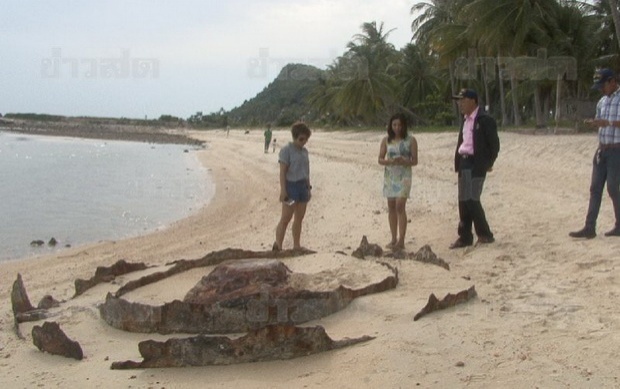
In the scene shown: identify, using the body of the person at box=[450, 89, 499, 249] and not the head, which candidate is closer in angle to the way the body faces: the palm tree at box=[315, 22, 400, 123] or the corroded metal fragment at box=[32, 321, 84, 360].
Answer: the corroded metal fragment

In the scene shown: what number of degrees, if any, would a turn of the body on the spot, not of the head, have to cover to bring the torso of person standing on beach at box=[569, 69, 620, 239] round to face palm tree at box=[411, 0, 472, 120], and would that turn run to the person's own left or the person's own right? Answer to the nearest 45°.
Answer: approximately 90° to the person's own right

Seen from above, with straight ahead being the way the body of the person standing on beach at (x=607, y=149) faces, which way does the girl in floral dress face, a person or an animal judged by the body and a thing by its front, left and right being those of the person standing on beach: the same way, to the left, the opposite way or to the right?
to the left

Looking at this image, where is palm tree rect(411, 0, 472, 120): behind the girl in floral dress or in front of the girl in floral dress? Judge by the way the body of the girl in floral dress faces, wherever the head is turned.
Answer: behind

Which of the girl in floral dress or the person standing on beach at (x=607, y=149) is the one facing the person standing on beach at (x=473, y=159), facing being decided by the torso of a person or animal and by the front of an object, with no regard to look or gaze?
the person standing on beach at (x=607, y=149)

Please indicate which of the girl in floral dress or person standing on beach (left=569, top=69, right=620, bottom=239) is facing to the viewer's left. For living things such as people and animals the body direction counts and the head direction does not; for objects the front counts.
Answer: the person standing on beach

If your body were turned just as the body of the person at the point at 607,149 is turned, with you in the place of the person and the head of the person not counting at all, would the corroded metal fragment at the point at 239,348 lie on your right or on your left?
on your left

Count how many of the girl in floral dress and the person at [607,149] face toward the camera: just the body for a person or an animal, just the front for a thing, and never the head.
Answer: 1

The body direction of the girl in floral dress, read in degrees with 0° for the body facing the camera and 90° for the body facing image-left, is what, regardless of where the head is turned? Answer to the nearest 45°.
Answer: approximately 0°

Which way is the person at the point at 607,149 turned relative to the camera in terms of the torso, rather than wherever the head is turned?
to the viewer's left

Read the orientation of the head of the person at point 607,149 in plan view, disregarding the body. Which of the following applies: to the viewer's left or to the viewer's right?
to the viewer's left
